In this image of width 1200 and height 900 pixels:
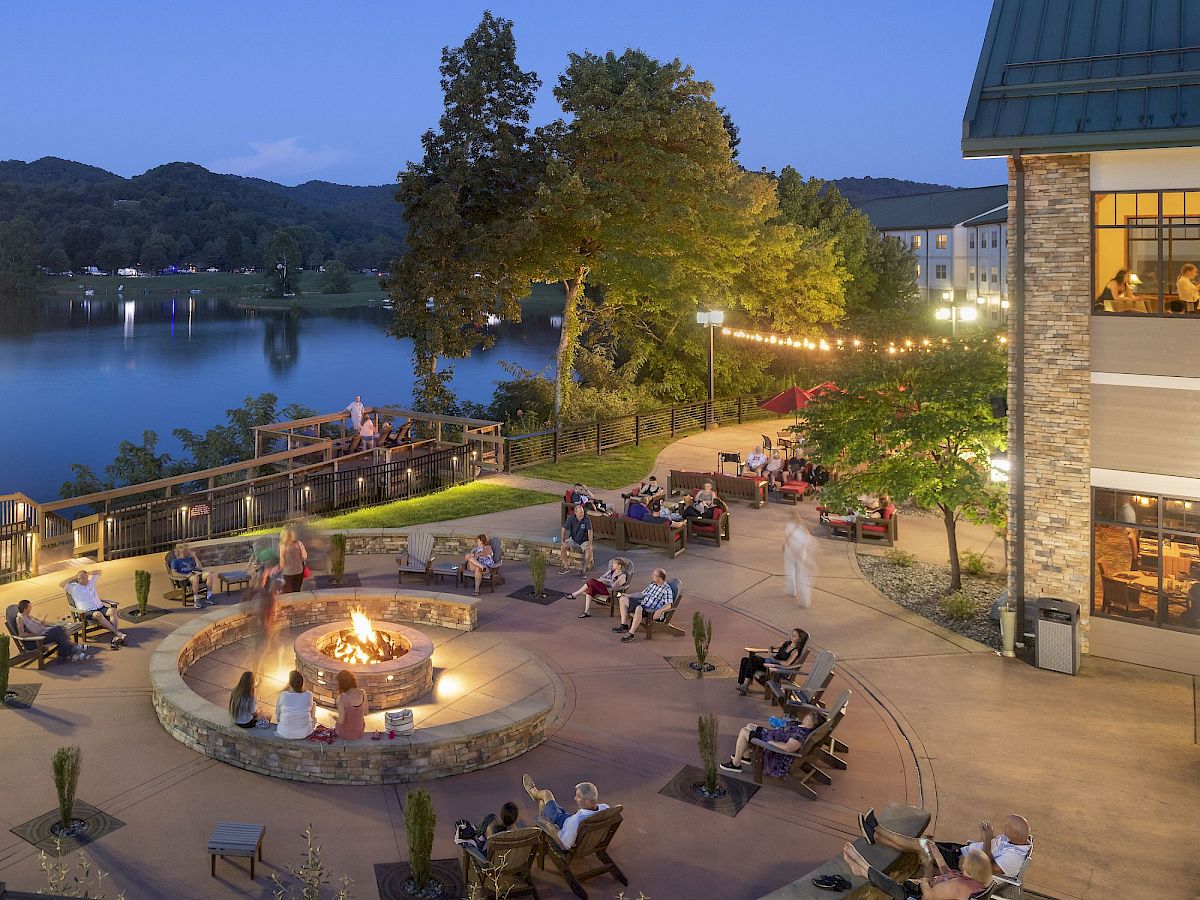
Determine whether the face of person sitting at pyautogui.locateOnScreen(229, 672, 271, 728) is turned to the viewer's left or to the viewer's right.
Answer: to the viewer's right

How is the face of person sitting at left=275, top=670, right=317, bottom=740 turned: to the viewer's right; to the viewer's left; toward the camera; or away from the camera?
away from the camera

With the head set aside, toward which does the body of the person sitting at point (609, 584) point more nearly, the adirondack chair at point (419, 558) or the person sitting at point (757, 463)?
the adirondack chair

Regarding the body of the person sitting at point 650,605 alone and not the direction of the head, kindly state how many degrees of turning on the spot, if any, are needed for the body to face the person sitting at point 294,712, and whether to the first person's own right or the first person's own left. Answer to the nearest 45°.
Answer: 0° — they already face them

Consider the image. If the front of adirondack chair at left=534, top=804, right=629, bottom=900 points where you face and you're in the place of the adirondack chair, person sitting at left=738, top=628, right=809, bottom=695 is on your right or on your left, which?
on your right

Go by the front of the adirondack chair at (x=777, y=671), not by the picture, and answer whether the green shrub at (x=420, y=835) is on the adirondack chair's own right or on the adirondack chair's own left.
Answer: on the adirondack chair's own left

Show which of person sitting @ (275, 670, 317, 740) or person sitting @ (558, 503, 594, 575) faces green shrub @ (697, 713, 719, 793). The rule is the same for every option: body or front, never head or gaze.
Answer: person sitting @ (558, 503, 594, 575)

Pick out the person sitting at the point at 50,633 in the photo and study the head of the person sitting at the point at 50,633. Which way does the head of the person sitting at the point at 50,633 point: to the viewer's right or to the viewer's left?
to the viewer's right

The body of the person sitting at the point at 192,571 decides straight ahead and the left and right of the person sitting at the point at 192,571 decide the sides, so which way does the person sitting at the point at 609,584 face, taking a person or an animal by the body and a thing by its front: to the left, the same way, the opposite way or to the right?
to the right

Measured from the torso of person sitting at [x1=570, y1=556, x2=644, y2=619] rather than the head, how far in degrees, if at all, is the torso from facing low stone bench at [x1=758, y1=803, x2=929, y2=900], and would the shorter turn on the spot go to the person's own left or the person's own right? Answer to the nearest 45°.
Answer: approximately 45° to the person's own left

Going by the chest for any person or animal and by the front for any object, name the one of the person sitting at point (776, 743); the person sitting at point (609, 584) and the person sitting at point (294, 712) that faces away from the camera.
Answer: the person sitting at point (294, 712)
